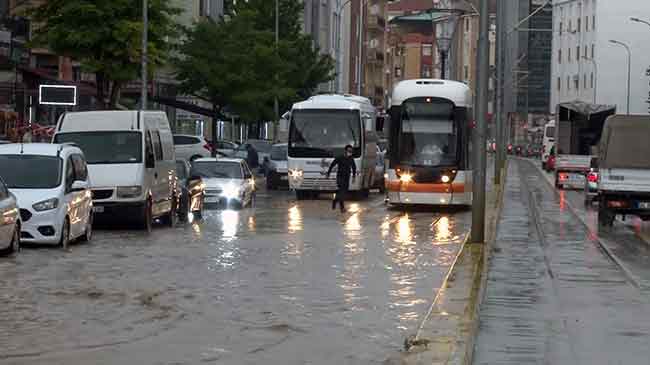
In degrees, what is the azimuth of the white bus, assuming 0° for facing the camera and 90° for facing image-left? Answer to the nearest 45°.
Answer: approximately 0°

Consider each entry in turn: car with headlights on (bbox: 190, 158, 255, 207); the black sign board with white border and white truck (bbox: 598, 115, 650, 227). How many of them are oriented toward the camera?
2

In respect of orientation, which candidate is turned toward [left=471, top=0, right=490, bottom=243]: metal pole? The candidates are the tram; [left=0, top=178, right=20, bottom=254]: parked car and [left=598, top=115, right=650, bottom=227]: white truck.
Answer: the tram

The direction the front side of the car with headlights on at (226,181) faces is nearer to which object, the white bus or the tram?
the tram

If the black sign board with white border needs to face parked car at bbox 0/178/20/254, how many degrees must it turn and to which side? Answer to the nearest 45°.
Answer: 0° — it already faces it

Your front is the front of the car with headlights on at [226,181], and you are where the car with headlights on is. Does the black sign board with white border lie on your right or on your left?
on your right

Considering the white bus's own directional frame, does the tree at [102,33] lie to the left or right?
on its right

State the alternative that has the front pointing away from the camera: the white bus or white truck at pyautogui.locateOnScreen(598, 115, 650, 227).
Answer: the white truck

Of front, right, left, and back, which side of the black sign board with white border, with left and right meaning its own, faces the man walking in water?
left

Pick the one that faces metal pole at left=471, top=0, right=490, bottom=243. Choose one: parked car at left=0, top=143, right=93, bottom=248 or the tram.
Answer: the tram

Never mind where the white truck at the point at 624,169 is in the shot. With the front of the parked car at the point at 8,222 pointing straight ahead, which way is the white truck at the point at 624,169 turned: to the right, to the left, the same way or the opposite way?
the opposite way
